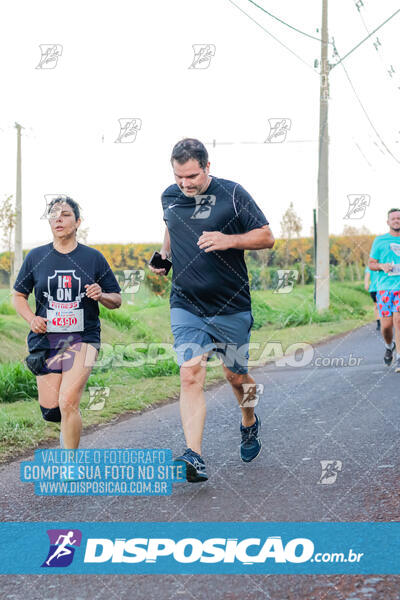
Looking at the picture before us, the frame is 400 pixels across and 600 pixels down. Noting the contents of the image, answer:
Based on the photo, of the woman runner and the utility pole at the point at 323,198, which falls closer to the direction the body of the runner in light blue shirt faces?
the woman runner

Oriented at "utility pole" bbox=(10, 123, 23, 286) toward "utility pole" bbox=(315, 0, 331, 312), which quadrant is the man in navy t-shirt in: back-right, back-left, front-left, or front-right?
front-right

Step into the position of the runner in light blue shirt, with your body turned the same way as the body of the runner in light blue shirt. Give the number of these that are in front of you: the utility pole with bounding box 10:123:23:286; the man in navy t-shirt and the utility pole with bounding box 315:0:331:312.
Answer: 1

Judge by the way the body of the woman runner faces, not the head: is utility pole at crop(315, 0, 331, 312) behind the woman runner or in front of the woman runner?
behind

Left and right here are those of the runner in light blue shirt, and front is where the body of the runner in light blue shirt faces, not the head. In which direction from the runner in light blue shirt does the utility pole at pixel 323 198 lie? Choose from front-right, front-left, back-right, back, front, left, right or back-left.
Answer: back

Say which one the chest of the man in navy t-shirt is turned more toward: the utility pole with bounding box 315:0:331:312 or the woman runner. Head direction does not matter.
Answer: the woman runner

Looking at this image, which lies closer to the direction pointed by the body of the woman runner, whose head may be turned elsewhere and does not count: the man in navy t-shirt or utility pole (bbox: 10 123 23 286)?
the man in navy t-shirt

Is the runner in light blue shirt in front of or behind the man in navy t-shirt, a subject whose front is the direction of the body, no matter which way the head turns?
behind

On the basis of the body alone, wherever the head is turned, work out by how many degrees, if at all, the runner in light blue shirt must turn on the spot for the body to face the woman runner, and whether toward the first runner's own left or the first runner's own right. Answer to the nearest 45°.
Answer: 0° — they already face them

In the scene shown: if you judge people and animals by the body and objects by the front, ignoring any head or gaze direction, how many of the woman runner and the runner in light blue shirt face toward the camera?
2

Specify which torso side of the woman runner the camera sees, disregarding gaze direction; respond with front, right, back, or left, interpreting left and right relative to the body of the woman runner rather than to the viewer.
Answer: front

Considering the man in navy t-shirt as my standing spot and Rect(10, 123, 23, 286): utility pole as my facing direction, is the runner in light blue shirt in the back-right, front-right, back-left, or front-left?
front-right

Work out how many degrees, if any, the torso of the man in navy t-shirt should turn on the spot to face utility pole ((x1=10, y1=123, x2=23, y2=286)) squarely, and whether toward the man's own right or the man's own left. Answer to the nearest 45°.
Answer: approximately 135° to the man's own right

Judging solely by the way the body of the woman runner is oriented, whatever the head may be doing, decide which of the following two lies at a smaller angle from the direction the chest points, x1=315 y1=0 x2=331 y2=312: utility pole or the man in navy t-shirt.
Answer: the man in navy t-shirt

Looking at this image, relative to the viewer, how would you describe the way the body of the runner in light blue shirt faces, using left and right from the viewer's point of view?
facing the viewer
